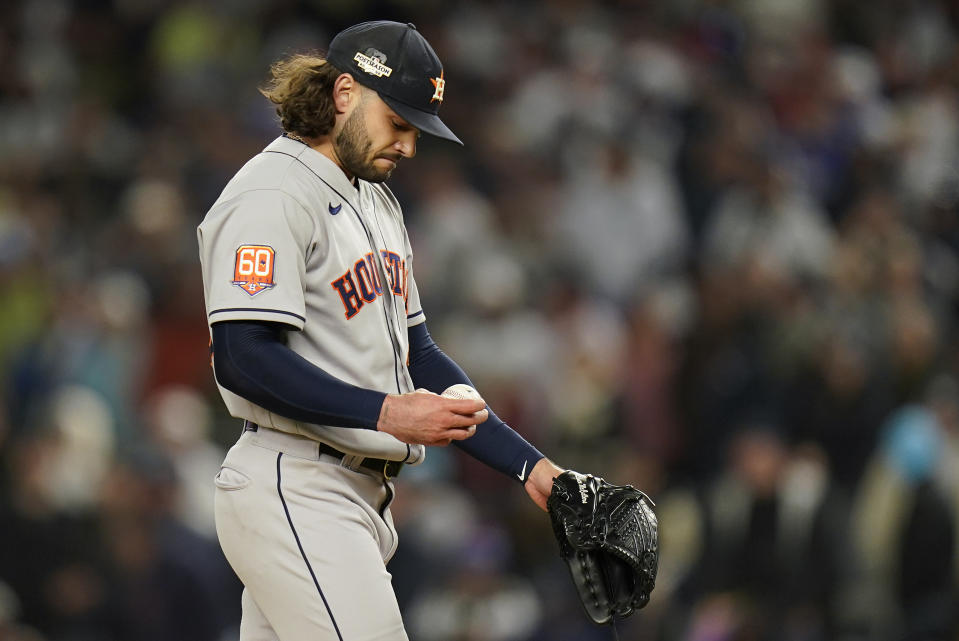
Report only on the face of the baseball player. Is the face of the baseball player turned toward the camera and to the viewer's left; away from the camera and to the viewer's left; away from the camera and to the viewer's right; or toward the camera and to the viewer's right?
toward the camera and to the viewer's right

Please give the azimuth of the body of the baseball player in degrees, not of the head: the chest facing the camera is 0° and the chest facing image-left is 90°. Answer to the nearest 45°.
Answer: approximately 315°
